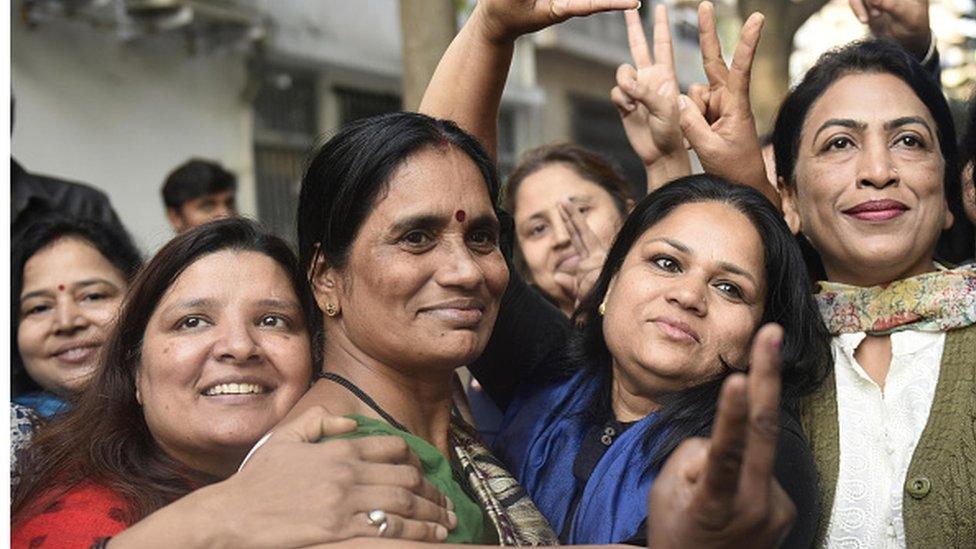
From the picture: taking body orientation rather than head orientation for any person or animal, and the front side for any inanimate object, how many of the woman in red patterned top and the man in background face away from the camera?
0

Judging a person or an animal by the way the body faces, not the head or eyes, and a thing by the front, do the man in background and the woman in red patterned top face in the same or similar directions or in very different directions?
same or similar directions

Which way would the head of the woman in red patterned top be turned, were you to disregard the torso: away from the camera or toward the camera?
toward the camera

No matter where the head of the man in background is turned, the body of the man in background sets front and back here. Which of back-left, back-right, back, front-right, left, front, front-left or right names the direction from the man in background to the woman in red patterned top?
front-right

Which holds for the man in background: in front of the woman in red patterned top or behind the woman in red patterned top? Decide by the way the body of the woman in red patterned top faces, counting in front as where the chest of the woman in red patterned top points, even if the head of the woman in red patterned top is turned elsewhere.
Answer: behind

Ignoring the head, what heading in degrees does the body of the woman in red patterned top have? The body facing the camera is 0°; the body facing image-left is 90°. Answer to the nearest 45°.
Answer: approximately 315°

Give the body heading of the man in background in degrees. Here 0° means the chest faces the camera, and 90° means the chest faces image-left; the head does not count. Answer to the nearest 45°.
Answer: approximately 315°
